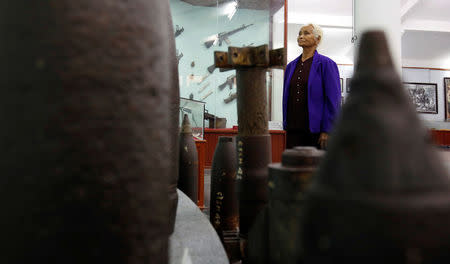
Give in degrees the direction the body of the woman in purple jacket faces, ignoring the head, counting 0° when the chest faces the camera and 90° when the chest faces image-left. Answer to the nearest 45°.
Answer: approximately 45°

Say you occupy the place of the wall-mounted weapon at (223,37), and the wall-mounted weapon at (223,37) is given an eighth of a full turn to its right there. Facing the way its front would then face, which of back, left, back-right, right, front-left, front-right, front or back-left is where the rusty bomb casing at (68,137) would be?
front-right

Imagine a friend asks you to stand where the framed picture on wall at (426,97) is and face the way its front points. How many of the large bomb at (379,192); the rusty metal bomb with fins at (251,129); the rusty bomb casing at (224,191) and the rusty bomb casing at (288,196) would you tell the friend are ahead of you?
4

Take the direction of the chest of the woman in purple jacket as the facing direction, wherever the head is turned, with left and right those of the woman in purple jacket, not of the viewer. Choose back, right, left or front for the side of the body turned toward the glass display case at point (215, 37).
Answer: right

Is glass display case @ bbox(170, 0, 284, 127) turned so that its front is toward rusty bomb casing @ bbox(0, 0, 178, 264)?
yes
